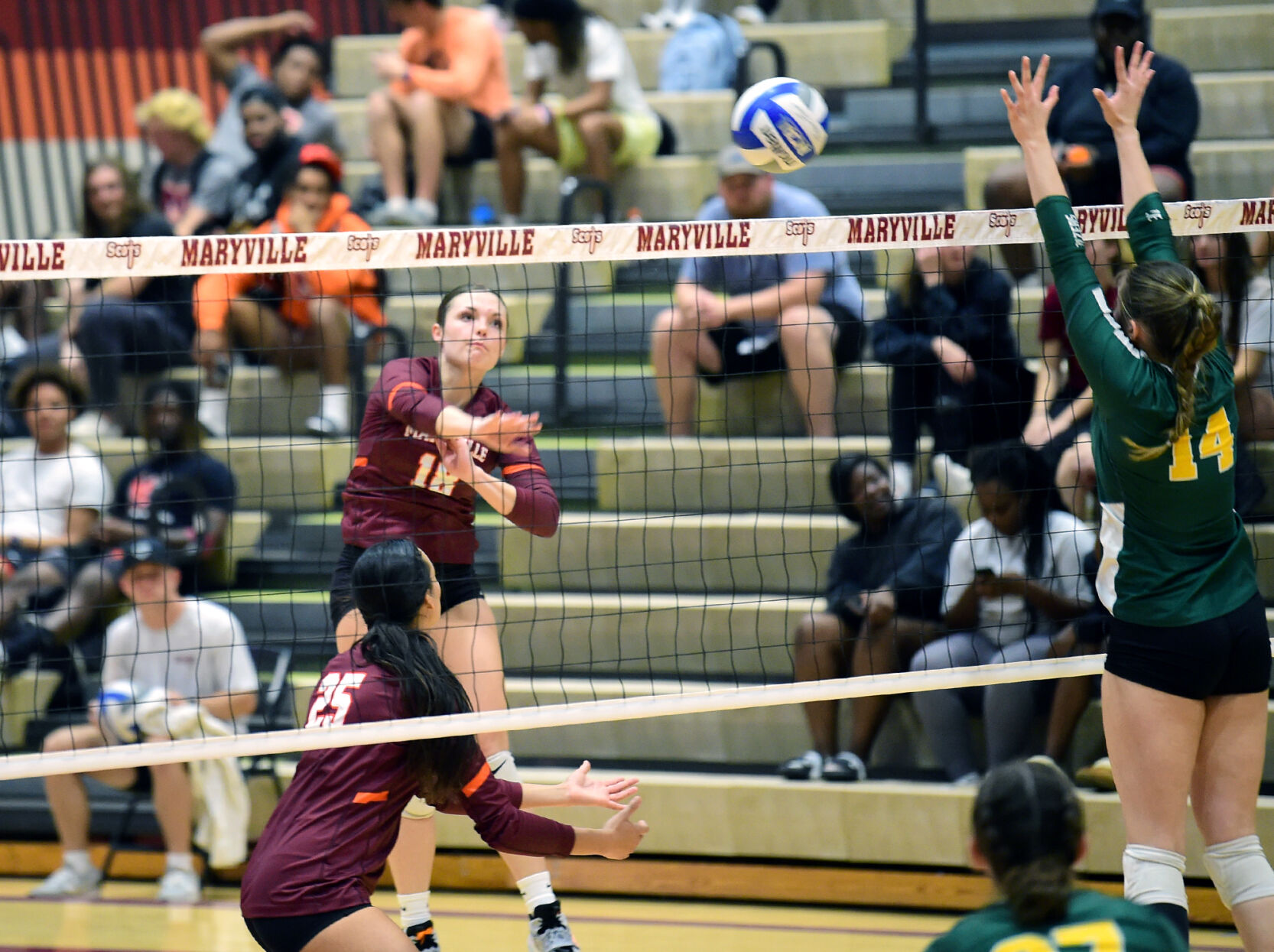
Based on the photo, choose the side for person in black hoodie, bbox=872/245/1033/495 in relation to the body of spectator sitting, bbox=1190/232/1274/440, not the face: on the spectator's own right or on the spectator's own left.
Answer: on the spectator's own right

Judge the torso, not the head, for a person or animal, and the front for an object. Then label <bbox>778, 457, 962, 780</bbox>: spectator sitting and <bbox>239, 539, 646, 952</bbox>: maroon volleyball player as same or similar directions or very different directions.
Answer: very different directions

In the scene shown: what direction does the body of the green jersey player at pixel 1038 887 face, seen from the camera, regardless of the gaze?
away from the camera

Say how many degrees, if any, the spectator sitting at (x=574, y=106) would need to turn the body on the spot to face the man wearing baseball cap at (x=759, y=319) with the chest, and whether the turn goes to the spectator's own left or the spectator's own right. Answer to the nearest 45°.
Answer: approximately 90° to the spectator's own left

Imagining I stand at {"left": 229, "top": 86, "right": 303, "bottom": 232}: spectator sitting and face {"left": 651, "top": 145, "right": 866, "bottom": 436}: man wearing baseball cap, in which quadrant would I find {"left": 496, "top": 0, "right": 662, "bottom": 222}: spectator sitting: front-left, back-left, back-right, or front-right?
front-left

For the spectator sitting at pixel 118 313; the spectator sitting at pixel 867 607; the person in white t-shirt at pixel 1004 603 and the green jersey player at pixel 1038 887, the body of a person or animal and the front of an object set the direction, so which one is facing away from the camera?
the green jersey player

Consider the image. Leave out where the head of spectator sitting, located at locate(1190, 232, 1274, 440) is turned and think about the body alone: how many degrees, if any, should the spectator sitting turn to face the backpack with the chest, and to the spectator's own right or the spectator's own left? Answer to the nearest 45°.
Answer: approximately 90° to the spectator's own right

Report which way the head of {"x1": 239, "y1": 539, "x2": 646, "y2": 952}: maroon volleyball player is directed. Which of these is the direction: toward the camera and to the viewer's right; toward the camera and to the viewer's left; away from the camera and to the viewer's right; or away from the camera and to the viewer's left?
away from the camera and to the viewer's right

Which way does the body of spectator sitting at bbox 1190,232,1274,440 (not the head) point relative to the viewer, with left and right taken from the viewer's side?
facing the viewer and to the left of the viewer

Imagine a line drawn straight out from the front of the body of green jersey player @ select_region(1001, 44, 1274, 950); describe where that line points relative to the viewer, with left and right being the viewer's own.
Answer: facing away from the viewer and to the left of the viewer

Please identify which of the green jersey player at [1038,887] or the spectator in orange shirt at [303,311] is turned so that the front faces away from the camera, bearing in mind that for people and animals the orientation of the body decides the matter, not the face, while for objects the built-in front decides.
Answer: the green jersey player

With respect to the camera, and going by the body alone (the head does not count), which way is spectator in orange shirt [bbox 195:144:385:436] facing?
toward the camera

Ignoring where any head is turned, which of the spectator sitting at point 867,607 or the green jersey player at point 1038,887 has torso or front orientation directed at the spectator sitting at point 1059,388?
the green jersey player

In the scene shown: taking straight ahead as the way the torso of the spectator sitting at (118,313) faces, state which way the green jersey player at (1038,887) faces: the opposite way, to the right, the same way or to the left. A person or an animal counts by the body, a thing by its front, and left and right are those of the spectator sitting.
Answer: the opposite way

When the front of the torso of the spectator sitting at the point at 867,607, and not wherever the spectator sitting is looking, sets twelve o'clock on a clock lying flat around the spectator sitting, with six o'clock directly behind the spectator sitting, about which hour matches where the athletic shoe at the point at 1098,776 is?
The athletic shoe is roughly at 8 o'clock from the spectator sitting.
